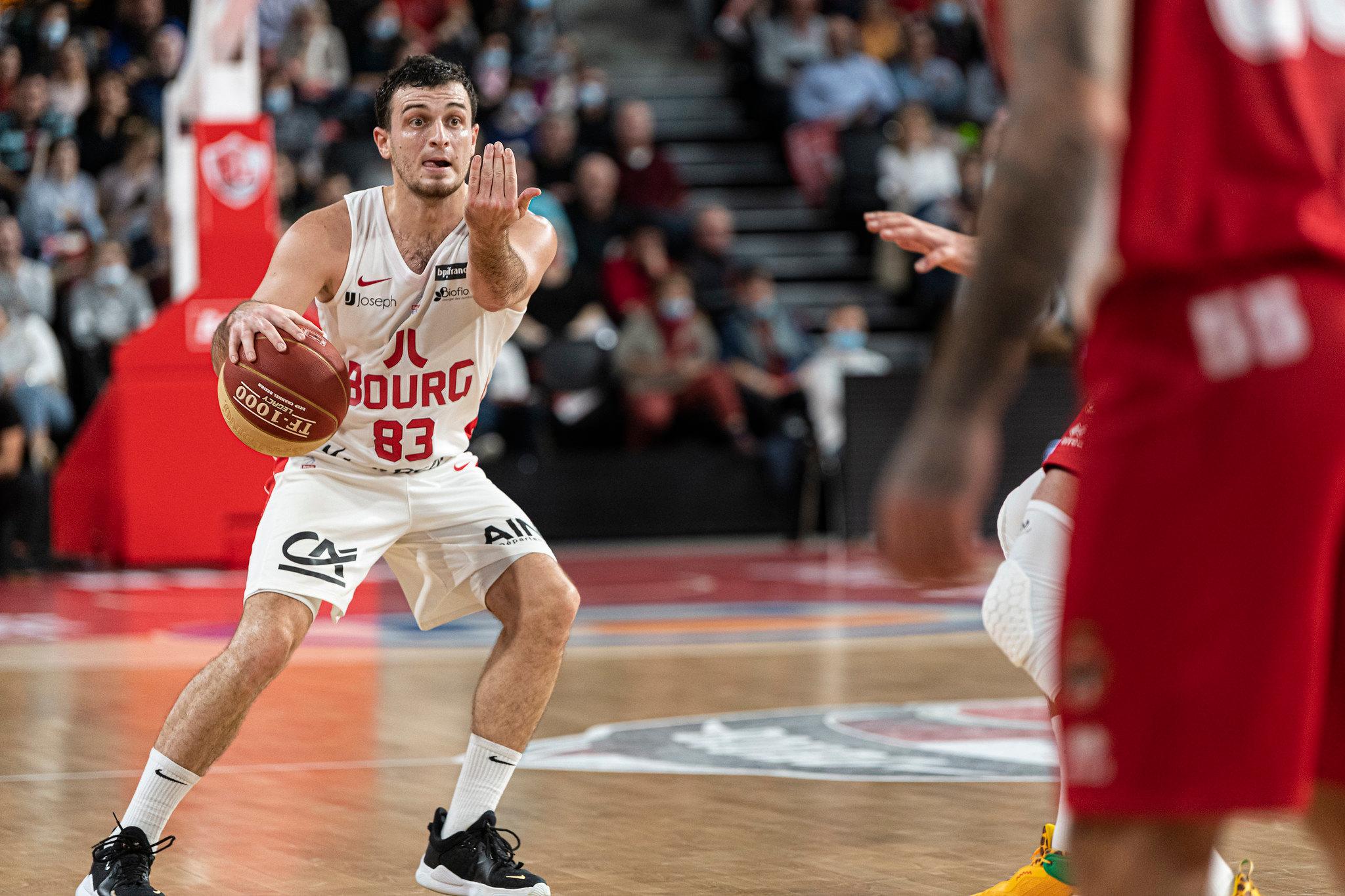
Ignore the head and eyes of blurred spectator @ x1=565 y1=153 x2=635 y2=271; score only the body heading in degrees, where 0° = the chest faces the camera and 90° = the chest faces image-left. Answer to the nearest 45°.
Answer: approximately 0°

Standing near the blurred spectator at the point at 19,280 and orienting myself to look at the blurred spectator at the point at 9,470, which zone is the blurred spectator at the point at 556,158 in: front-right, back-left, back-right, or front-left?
back-left

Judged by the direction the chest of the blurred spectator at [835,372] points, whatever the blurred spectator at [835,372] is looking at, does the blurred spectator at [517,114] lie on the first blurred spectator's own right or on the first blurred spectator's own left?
on the first blurred spectator's own right

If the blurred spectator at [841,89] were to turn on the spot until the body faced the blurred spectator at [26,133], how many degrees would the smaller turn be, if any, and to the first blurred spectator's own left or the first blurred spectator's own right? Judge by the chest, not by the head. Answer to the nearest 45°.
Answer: approximately 45° to the first blurred spectator's own right

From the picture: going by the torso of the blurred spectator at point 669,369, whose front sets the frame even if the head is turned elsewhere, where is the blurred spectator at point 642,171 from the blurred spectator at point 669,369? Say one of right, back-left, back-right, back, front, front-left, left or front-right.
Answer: back

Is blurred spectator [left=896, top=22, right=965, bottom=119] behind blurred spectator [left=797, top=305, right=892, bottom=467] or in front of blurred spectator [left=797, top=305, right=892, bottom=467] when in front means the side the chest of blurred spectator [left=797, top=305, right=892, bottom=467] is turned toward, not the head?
behind

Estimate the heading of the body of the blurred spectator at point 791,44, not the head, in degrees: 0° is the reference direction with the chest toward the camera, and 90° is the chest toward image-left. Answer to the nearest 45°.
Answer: approximately 0°
